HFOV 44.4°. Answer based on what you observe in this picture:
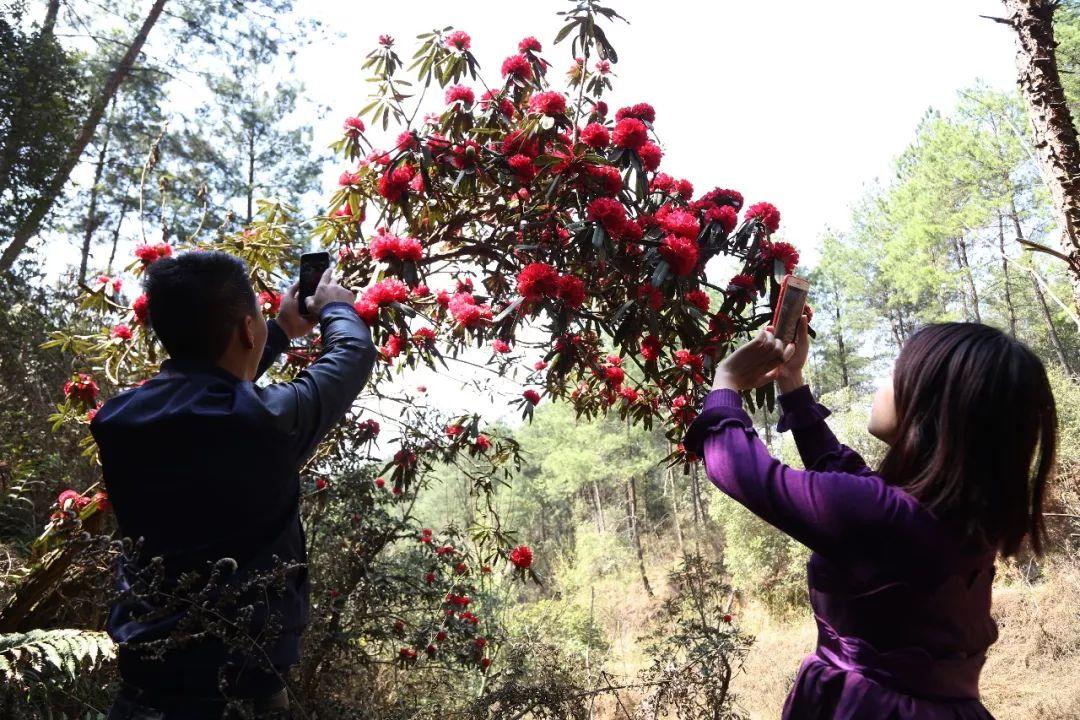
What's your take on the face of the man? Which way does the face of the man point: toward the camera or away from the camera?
away from the camera

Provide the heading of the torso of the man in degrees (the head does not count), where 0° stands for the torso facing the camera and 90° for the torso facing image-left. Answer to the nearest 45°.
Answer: approximately 225°

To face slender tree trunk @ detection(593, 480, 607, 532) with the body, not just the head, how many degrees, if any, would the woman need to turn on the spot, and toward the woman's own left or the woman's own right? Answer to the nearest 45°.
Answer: approximately 45° to the woman's own right

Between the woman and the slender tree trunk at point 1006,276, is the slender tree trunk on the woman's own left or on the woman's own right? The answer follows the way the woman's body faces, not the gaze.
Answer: on the woman's own right

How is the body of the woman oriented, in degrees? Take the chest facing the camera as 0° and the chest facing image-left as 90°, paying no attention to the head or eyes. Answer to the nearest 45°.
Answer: approximately 135°

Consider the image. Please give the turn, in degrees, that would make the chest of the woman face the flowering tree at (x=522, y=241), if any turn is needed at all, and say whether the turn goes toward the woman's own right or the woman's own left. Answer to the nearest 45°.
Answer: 0° — they already face it
